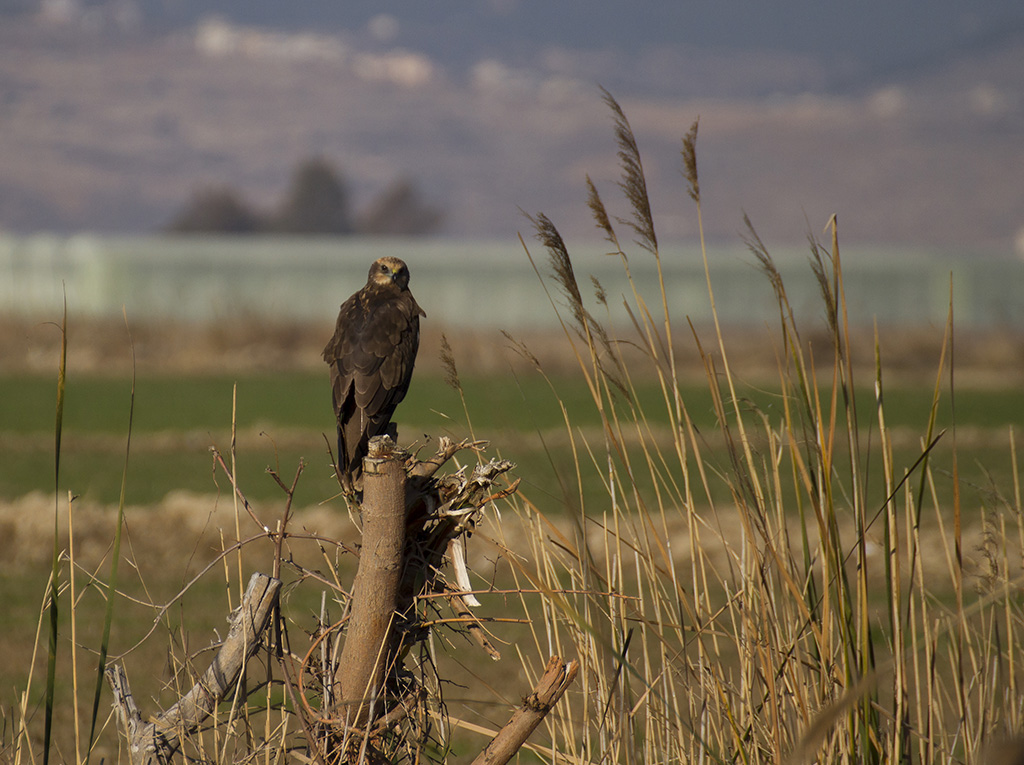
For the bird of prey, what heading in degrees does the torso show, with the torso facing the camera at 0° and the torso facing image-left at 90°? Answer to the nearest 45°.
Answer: approximately 225°

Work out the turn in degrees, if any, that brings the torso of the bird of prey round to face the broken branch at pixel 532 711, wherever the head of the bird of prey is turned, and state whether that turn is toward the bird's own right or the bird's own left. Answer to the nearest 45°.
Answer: approximately 135° to the bird's own right

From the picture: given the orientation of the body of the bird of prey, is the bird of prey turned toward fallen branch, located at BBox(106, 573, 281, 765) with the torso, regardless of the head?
no
